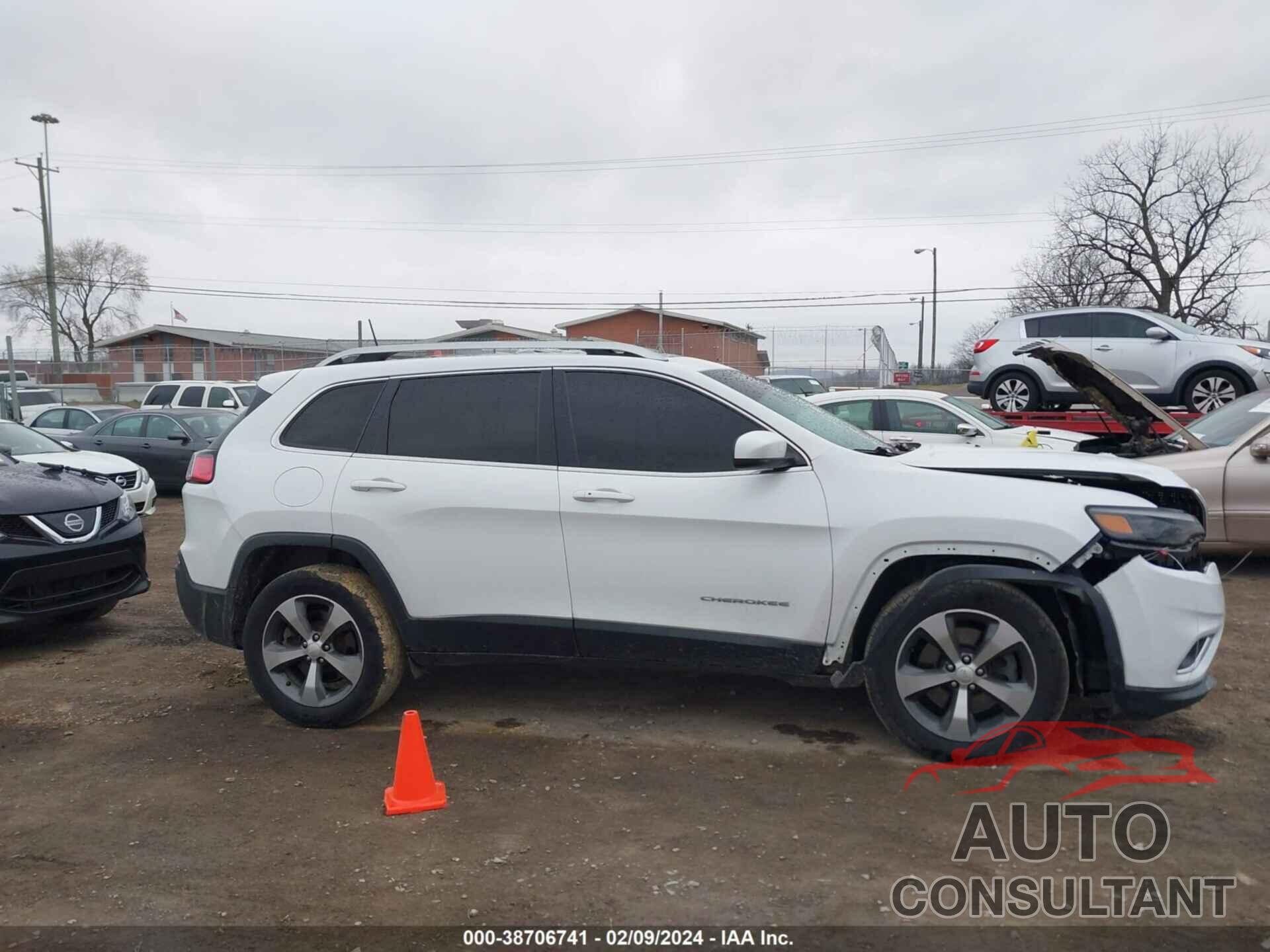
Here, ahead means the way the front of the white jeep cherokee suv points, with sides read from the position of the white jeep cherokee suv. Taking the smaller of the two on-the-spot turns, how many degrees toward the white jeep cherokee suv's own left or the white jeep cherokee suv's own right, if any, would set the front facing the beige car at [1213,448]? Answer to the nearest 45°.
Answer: approximately 45° to the white jeep cherokee suv's own left

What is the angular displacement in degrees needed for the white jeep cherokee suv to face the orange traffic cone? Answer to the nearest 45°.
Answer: approximately 135° to its right

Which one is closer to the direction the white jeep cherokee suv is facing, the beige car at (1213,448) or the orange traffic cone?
the beige car

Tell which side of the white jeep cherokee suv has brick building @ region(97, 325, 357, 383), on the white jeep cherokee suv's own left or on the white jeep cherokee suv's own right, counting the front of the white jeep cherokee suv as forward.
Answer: on the white jeep cherokee suv's own left

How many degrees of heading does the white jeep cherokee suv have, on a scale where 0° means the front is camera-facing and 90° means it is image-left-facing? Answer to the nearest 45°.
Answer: approximately 270°

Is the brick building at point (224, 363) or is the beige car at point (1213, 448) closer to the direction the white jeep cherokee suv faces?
the beige car
